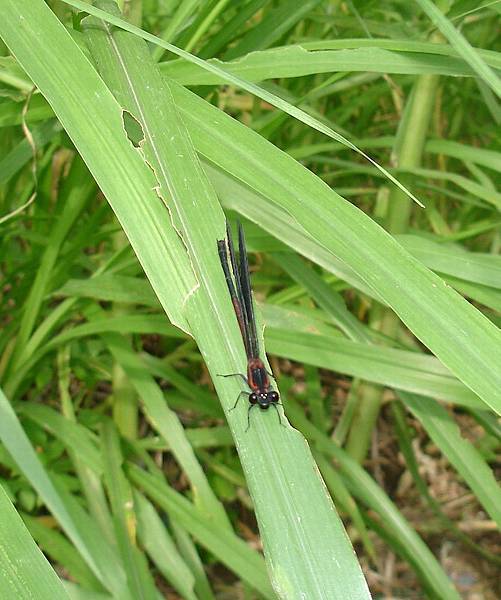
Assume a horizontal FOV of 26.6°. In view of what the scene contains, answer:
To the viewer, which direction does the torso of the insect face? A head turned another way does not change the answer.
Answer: toward the camera

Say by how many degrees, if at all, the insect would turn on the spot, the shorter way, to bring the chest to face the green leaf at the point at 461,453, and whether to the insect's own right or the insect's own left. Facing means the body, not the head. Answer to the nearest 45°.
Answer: approximately 135° to the insect's own left
